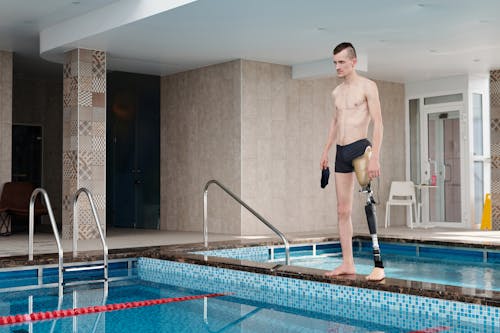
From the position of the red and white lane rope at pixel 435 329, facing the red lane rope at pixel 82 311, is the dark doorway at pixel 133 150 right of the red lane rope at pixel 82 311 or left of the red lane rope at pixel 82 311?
right

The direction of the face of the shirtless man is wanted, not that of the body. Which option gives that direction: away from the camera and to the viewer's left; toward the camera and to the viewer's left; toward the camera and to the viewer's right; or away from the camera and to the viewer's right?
toward the camera and to the viewer's left

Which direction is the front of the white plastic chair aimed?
toward the camera

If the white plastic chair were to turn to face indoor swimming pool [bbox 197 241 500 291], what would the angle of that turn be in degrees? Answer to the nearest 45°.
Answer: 0° — it already faces it

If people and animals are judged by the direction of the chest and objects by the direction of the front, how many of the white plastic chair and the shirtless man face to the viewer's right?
0

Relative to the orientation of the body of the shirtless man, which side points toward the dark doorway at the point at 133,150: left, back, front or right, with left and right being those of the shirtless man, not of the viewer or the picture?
right

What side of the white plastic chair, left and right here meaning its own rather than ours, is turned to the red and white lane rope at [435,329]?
front

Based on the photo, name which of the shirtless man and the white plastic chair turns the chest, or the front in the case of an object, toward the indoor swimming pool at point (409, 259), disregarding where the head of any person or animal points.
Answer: the white plastic chair

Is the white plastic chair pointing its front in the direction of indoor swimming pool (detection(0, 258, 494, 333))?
yes

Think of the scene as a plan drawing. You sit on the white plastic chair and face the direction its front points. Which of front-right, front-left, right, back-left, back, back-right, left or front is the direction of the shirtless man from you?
front

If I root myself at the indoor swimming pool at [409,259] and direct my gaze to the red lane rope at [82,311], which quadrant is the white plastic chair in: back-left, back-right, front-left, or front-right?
back-right

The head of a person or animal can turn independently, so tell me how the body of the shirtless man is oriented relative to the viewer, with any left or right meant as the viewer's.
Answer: facing the viewer and to the left of the viewer

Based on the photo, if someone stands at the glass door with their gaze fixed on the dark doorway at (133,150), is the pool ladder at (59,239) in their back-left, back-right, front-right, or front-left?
front-left

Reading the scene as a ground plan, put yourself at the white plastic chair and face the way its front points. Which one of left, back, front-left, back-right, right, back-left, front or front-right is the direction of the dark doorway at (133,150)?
right

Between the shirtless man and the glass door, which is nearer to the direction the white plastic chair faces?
the shirtless man

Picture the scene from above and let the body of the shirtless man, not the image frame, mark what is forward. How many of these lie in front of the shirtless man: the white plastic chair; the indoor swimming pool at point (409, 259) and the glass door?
0

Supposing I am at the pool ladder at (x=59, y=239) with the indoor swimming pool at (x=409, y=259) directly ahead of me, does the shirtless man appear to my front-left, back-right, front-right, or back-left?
front-right

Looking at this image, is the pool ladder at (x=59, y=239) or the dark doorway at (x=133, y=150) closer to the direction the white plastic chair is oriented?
the pool ladder
